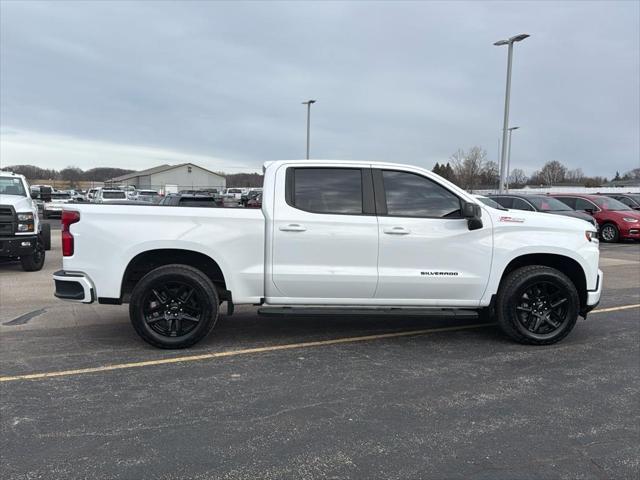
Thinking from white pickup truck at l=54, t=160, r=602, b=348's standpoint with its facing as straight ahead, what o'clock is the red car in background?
The red car in background is roughly at 10 o'clock from the white pickup truck.

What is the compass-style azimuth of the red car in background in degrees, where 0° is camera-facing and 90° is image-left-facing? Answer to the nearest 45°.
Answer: approximately 315°

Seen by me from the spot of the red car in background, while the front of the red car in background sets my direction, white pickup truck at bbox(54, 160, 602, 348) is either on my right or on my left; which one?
on my right

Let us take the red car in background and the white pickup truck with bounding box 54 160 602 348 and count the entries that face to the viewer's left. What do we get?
0

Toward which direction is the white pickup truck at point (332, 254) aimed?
to the viewer's right
